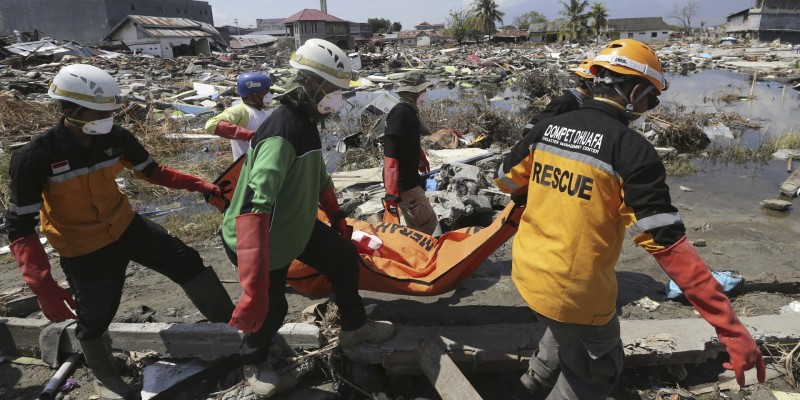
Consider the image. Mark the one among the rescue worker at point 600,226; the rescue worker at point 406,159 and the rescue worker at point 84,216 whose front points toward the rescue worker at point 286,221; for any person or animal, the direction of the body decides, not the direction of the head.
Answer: the rescue worker at point 84,216

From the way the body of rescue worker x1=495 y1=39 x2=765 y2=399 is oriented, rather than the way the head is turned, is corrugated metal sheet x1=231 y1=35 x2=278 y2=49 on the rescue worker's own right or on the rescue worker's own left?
on the rescue worker's own left

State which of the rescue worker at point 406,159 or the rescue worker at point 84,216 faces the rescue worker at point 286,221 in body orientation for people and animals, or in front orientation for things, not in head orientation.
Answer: the rescue worker at point 84,216

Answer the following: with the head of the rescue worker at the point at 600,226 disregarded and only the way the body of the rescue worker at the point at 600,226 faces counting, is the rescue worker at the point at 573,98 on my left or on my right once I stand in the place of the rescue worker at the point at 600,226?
on my left

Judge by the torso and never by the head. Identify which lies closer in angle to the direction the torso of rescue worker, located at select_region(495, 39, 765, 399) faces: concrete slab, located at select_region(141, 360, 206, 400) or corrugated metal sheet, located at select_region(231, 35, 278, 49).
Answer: the corrugated metal sheet

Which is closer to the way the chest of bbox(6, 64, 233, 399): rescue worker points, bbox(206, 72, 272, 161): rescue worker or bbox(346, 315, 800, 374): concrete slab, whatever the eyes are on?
the concrete slab

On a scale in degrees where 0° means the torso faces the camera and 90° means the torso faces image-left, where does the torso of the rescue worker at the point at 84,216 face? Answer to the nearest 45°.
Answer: approximately 315°
